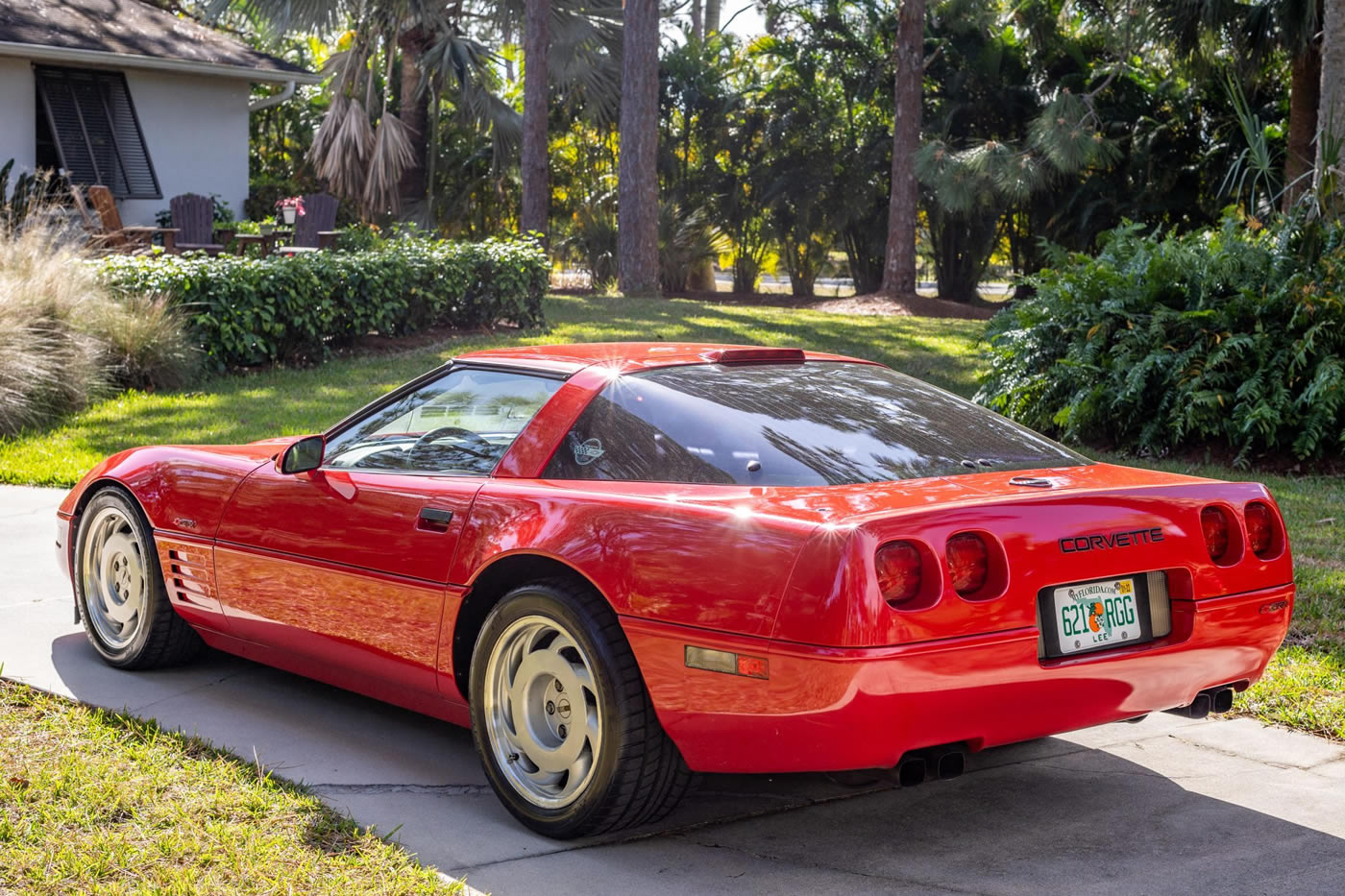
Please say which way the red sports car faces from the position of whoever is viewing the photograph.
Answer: facing away from the viewer and to the left of the viewer

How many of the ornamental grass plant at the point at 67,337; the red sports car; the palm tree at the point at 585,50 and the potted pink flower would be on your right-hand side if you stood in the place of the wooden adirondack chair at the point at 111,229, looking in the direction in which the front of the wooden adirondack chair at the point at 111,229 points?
2

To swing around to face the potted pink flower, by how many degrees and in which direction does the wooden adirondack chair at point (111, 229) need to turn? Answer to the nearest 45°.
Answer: approximately 45° to its left

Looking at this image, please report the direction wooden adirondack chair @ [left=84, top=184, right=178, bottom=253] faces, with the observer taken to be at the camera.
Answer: facing to the right of the viewer

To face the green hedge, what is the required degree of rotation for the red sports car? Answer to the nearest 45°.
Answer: approximately 45° to its right

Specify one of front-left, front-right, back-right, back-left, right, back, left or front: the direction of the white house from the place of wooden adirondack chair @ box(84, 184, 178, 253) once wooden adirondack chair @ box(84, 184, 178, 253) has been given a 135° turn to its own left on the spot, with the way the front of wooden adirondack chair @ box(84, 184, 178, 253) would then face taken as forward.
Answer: front-right

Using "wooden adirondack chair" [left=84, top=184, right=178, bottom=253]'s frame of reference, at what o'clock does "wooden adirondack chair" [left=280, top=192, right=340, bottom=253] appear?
"wooden adirondack chair" [left=280, top=192, right=340, bottom=253] is roughly at 11 o'clock from "wooden adirondack chair" [left=84, top=184, right=178, bottom=253].

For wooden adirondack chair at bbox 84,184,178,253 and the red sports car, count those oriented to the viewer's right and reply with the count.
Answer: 1

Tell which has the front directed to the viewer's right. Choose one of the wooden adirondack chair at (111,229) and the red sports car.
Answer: the wooden adirondack chair

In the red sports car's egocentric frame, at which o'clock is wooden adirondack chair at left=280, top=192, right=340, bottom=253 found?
The wooden adirondack chair is roughly at 1 o'clock from the red sports car.

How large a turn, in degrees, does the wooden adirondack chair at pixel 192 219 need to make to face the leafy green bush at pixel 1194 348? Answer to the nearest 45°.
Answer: approximately 45° to its left

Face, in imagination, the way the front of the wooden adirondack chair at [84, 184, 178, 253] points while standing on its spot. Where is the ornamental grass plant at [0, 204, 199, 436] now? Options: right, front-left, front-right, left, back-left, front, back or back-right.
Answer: right
